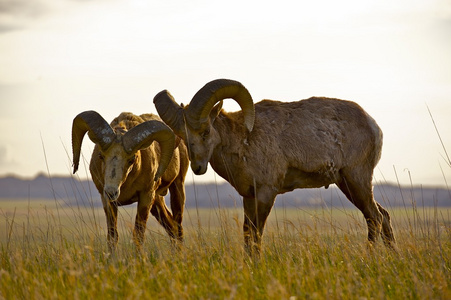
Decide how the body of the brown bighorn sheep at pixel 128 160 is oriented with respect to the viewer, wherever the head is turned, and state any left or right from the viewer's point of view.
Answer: facing the viewer and to the left of the viewer

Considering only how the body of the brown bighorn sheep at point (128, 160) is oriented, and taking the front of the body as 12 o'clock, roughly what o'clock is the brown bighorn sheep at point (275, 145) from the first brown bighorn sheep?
The brown bighorn sheep at point (275, 145) is roughly at 8 o'clock from the brown bighorn sheep at point (128, 160).
